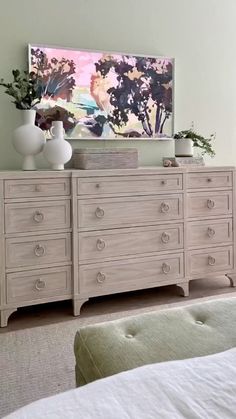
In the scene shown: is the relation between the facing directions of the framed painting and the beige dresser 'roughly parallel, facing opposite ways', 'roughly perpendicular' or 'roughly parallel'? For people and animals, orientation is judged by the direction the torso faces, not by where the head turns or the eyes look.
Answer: roughly parallel

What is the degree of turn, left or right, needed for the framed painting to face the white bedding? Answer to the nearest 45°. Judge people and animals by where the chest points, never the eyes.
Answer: approximately 45° to its right

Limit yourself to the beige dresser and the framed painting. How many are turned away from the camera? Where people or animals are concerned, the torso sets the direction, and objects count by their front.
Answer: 0

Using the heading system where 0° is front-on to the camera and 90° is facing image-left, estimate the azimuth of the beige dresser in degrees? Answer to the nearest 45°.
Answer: approximately 315°

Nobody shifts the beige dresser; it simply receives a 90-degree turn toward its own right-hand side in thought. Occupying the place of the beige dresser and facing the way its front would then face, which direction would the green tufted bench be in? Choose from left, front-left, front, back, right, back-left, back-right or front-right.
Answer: front-left

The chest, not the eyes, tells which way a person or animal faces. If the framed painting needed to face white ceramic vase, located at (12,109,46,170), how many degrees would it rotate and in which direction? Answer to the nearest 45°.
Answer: approximately 90° to its right

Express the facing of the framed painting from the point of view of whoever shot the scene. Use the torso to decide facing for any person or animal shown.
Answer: facing the viewer and to the right of the viewer

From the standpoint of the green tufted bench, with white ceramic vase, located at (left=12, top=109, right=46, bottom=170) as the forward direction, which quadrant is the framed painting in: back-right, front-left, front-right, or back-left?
front-right
